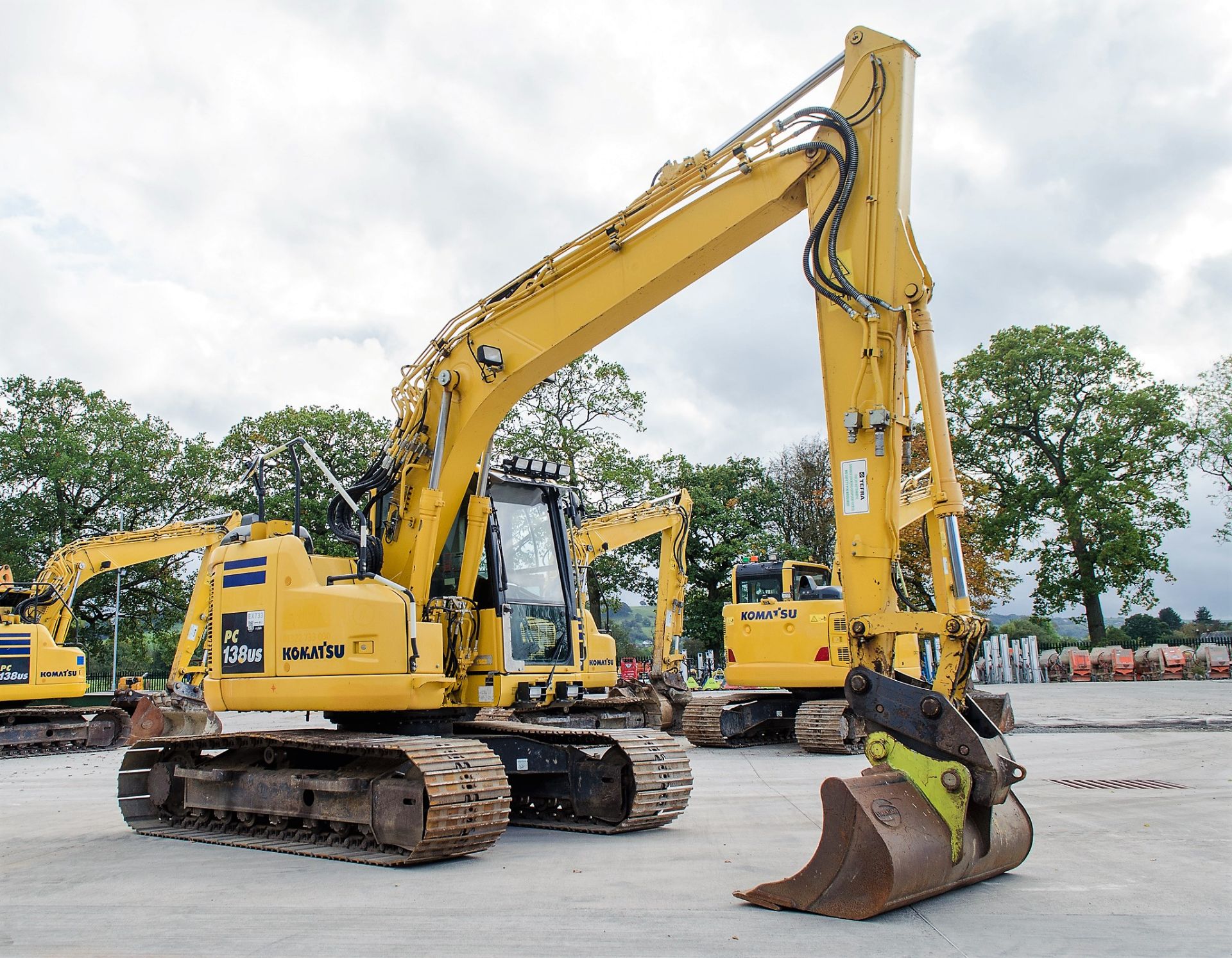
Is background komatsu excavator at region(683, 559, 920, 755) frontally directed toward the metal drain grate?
no

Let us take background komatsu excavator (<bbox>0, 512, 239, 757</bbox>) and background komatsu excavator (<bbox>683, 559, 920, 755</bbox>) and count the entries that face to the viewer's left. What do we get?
0

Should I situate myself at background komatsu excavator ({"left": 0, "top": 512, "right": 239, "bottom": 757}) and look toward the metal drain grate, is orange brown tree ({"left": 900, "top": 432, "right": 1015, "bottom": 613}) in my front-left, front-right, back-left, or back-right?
front-left

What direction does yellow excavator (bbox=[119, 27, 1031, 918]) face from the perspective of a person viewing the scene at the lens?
facing the viewer and to the right of the viewer

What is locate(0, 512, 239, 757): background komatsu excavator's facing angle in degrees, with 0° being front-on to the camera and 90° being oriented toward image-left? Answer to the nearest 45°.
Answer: approximately 270°

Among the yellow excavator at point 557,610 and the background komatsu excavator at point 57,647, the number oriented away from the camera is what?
0

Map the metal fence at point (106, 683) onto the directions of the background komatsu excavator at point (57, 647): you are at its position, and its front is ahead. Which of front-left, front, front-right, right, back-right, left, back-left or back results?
left

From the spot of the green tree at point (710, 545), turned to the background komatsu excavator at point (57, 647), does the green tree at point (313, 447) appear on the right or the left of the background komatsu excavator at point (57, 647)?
right

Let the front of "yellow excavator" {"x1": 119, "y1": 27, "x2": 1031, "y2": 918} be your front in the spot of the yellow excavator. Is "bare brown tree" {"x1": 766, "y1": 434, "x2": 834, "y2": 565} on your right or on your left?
on your left

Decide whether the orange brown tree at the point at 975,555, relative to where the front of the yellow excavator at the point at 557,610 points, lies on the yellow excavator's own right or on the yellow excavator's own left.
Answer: on the yellow excavator's own left

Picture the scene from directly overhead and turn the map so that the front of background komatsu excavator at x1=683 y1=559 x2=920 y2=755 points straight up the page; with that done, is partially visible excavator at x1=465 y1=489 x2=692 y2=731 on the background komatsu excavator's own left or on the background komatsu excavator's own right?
on the background komatsu excavator's own left

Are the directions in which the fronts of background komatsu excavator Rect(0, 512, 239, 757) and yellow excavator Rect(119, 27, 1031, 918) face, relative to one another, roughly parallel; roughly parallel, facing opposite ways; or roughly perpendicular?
roughly parallel

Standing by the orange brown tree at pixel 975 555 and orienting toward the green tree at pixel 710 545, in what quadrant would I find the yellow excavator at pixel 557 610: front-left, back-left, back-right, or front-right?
front-left

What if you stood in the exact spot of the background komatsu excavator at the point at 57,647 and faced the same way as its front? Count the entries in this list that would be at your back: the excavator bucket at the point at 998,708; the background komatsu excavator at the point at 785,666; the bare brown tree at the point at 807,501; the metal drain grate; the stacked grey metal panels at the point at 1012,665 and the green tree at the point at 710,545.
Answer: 0

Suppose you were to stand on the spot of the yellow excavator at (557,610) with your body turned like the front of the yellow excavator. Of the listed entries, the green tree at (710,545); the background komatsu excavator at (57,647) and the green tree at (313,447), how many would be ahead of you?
0

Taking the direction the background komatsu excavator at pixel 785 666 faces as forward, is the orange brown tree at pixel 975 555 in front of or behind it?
in front

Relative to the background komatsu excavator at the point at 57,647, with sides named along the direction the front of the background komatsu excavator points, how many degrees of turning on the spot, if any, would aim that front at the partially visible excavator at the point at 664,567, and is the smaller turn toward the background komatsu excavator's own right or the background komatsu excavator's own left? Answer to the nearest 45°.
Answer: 0° — it already faces it

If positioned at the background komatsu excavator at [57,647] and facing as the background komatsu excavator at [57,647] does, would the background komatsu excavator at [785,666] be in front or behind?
in front
